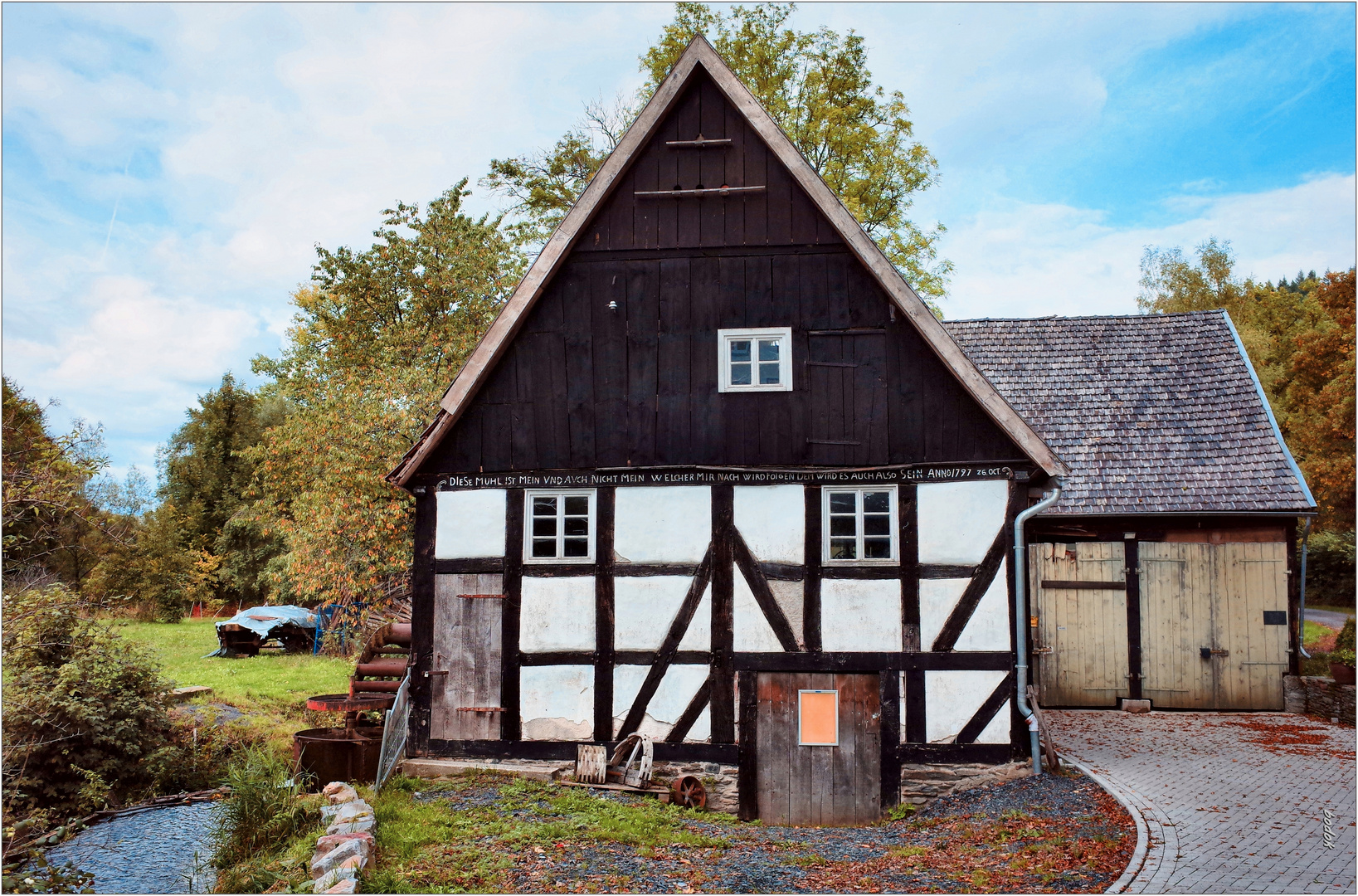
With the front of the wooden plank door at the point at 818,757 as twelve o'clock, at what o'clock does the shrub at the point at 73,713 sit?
The shrub is roughly at 3 o'clock from the wooden plank door.

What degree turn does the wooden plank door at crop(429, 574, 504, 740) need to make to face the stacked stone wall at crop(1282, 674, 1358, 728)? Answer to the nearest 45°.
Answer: approximately 90° to its left

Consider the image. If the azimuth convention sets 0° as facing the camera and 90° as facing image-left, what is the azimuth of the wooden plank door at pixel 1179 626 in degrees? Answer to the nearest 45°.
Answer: approximately 0°

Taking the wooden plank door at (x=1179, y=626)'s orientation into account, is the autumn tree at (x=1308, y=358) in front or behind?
behind

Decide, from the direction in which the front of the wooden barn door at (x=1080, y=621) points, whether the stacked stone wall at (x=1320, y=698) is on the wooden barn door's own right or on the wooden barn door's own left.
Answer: on the wooden barn door's own left

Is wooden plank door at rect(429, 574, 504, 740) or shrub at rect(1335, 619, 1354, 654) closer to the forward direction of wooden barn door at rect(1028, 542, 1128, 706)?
the wooden plank door

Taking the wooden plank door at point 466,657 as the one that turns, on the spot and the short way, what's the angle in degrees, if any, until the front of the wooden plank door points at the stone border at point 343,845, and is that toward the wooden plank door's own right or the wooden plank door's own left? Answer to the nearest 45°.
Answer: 0° — it already faces it

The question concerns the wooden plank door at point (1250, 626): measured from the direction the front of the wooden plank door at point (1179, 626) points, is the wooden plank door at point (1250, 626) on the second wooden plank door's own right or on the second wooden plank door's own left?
on the second wooden plank door's own left

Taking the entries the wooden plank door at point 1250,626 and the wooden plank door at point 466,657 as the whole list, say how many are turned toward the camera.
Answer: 2
